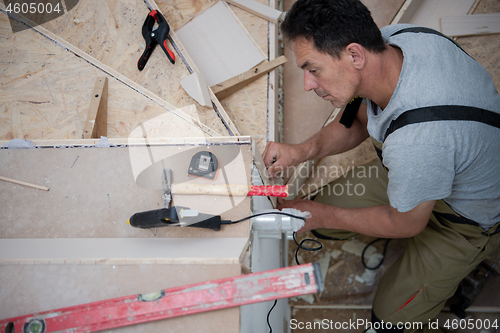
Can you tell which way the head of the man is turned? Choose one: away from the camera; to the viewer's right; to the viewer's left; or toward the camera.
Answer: to the viewer's left

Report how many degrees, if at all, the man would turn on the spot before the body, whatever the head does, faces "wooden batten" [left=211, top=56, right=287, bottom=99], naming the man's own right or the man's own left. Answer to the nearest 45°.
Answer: approximately 45° to the man's own right

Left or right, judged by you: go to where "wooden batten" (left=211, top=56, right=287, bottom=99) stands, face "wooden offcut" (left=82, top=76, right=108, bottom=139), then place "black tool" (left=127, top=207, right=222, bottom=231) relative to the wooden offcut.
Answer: left

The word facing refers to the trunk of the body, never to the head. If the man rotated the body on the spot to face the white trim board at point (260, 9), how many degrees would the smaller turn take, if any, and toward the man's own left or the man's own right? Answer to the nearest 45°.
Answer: approximately 45° to the man's own right

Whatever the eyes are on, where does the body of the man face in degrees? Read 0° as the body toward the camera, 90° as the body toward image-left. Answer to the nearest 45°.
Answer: approximately 90°

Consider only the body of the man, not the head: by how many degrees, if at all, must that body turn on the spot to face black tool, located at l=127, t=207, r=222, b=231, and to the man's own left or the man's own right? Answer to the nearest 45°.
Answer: approximately 45° to the man's own left
